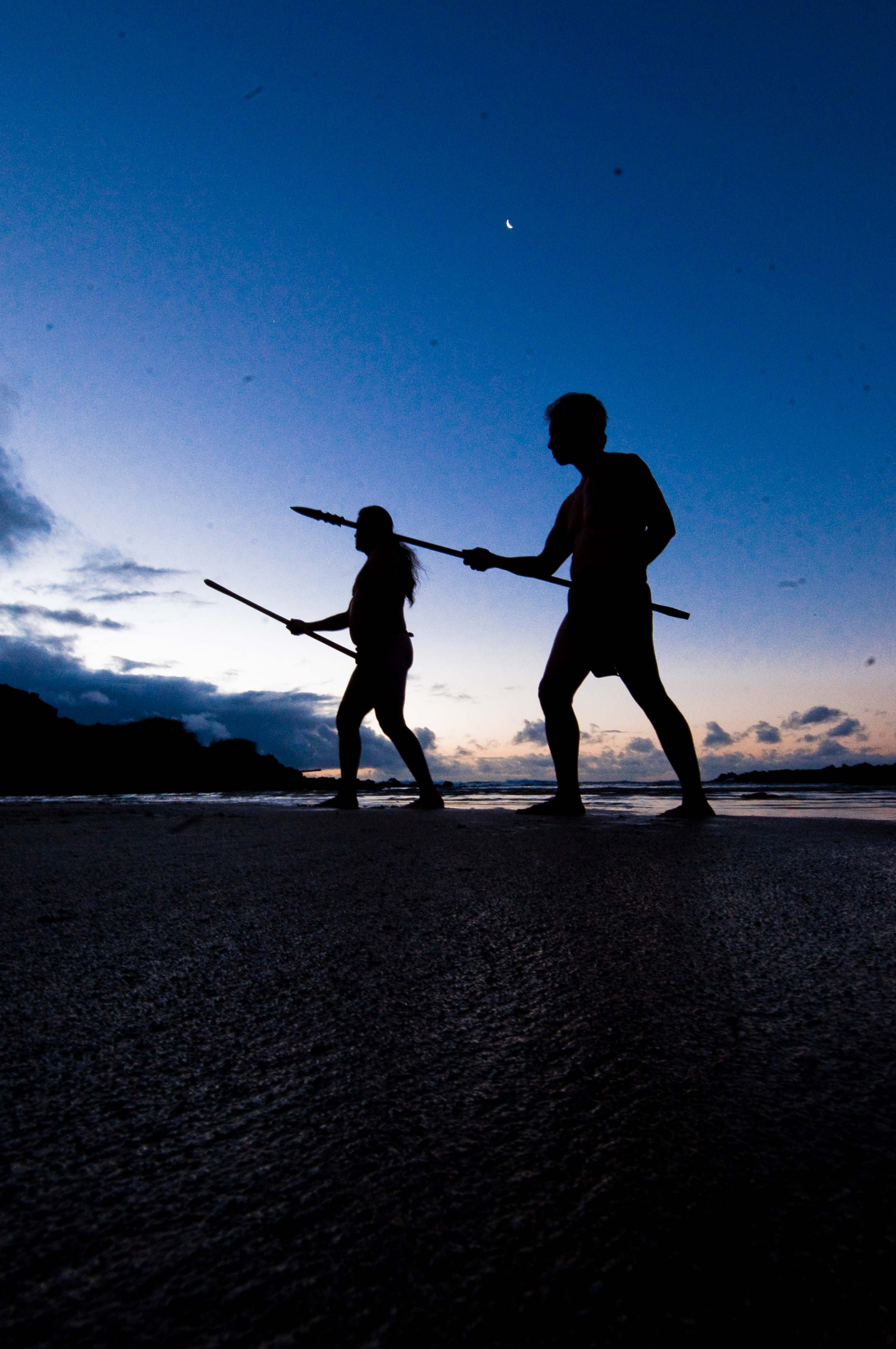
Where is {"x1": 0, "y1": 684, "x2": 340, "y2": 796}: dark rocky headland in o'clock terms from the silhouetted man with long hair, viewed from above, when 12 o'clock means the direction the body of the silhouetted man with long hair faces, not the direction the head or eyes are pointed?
The dark rocky headland is roughly at 2 o'clock from the silhouetted man with long hair.

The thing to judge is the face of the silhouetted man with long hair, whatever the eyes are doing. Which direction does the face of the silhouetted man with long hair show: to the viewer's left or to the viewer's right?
to the viewer's left

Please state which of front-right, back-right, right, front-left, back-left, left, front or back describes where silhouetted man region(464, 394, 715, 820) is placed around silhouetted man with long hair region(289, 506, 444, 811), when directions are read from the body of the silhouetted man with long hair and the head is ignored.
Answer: back-left

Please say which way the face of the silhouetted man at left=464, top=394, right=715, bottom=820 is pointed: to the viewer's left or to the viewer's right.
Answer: to the viewer's left

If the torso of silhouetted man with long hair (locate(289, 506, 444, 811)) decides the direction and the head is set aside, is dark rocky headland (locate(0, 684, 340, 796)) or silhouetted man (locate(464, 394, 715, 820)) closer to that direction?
the dark rocky headland

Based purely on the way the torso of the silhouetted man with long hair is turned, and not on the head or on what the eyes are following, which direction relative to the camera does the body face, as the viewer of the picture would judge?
to the viewer's left
